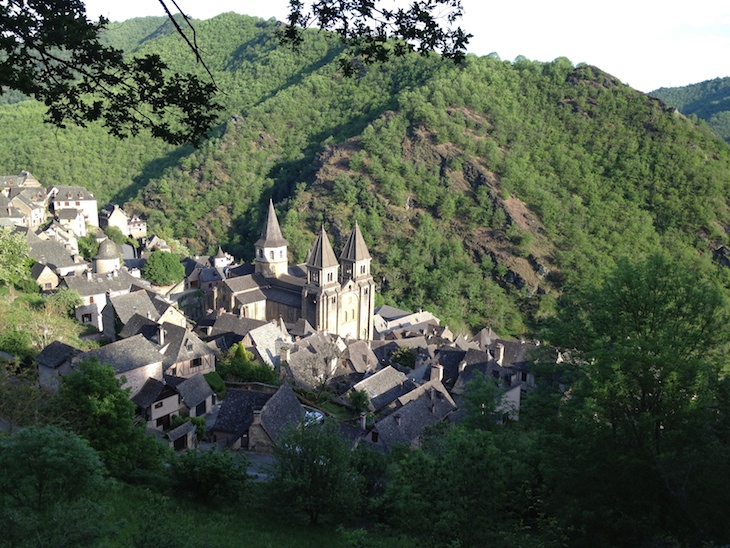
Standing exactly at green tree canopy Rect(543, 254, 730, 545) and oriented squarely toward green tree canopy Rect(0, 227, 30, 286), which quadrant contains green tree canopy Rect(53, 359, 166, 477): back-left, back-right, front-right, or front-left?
front-left

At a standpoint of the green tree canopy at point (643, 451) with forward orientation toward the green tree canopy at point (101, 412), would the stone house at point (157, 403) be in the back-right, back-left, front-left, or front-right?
front-right

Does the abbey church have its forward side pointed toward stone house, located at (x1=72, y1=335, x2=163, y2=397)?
no

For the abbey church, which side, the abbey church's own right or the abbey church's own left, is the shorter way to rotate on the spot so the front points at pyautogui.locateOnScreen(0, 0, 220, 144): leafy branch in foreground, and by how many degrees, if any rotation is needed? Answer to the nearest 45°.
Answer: approximately 45° to the abbey church's own right

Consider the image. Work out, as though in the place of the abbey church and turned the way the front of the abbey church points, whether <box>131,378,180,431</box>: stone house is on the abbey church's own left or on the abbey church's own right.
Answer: on the abbey church's own right

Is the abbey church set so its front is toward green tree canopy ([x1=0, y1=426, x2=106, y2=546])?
no

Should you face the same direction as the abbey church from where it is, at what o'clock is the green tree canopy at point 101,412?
The green tree canopy is roughly at 2 o'clock from the abbey church.

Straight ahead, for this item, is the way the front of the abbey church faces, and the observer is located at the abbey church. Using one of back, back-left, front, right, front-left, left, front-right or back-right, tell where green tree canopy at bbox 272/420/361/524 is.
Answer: front-right

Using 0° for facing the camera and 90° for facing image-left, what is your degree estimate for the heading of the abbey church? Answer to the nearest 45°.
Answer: approximately 315°
